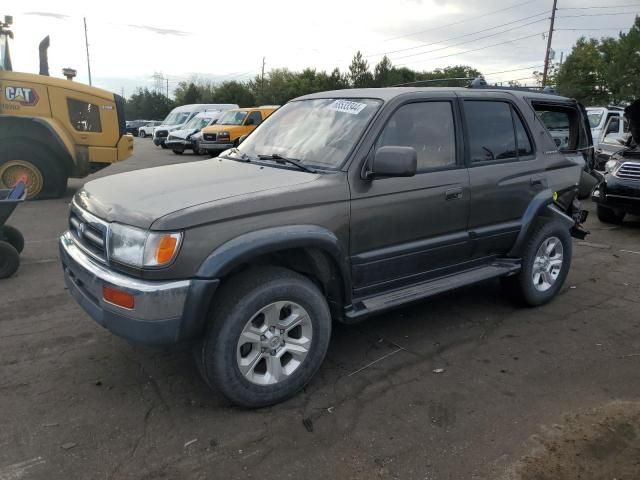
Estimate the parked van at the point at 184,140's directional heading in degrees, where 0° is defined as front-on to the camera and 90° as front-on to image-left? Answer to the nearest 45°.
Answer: approximately 45°

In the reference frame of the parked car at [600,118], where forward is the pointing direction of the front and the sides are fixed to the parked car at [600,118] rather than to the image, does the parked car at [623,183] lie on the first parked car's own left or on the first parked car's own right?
on the first parked car's own left

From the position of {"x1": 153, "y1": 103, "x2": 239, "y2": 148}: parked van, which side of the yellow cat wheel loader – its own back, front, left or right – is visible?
right

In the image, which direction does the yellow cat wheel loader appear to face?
to the viewer's left

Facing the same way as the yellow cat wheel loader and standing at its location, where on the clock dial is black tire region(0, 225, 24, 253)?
The black tire is roughly at 9 o'clock from the yellow cat wheel loader.

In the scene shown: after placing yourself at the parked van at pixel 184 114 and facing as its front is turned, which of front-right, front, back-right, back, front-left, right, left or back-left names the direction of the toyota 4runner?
front-left

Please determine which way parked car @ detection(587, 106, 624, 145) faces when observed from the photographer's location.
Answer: facing the viewer and to the left of the viewer

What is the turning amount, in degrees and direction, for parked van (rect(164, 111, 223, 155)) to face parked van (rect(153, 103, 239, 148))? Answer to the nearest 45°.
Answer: approximately 135° to its right

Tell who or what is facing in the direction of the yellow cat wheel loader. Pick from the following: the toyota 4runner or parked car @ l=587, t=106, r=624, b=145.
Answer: the parked car

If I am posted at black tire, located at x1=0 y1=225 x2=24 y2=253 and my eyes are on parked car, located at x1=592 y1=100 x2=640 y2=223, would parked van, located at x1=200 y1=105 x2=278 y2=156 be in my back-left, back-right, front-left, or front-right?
front-left

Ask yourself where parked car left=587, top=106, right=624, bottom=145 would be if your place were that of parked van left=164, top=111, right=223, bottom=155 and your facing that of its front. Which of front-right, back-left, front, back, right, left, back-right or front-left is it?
left

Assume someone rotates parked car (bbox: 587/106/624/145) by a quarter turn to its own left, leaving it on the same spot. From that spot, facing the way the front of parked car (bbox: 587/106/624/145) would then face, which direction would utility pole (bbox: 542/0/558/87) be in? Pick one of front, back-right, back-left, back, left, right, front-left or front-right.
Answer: back-left

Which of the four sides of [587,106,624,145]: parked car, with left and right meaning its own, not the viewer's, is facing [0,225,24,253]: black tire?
front

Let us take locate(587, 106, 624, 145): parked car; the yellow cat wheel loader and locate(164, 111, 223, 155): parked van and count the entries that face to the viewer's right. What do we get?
0
